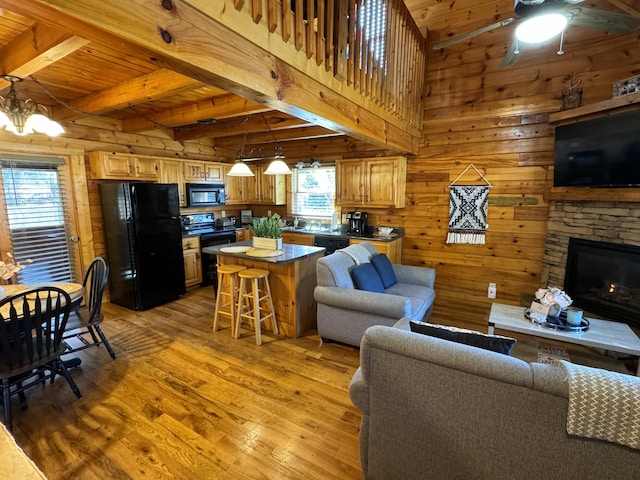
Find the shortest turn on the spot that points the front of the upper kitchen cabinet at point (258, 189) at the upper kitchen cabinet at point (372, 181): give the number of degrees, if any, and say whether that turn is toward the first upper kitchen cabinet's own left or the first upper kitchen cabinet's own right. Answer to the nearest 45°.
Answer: approximately 45° to the first upper kitchen cabinet's own left

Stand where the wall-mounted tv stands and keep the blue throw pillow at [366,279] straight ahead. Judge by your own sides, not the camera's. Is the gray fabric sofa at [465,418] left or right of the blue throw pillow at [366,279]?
left

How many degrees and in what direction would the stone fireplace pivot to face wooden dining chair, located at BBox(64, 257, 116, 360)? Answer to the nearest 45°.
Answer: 0° — it already faces it

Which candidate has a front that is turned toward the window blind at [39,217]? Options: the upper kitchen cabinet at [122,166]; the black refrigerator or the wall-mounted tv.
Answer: the wall-mounted tv

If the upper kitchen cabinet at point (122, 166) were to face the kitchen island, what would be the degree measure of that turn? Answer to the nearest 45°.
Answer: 0° — it already faces it

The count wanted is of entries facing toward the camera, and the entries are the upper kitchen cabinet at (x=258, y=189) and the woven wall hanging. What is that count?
2
